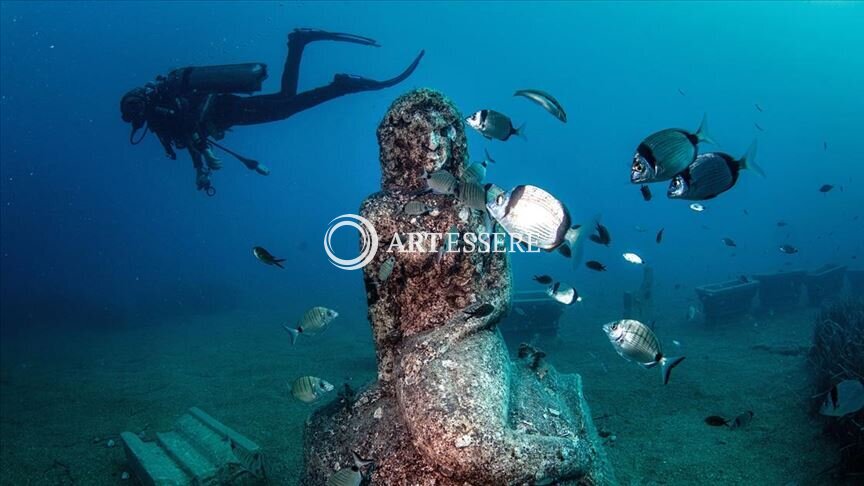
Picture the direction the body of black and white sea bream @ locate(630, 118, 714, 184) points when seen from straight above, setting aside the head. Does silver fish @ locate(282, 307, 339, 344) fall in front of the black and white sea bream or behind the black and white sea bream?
in front

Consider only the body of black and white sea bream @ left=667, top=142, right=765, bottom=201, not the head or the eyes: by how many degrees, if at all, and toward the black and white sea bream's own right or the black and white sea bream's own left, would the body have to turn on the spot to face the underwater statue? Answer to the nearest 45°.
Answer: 0° — it already faces it

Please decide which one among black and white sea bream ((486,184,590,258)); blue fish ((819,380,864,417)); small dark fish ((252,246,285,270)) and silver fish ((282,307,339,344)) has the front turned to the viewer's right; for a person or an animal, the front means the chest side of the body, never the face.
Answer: silver fish ((282,307,339,344))

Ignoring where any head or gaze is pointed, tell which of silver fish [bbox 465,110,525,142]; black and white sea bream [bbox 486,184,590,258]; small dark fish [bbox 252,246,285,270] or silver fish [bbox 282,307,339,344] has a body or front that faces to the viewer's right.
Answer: silver fish [bbox 282,307,339,344]

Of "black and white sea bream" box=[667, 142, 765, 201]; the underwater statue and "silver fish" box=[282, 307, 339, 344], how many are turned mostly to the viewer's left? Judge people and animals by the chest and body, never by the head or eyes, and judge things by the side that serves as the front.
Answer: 1

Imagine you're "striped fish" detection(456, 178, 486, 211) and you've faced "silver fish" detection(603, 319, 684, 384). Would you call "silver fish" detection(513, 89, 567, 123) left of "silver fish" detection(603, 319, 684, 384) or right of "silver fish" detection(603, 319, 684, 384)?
left

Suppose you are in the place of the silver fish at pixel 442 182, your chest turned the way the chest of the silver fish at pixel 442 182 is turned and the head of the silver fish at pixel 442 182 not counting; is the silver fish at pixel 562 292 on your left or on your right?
on your right

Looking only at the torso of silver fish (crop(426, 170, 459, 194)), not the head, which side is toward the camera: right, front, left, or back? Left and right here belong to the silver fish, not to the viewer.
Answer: left

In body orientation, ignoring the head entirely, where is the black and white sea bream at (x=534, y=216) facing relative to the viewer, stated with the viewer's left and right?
facing to the left of the viewer

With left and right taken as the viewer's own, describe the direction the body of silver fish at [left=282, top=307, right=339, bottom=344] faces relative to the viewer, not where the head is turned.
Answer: facing to the right of the viewer

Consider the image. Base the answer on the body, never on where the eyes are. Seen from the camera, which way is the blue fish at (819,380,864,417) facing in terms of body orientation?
to the viewer's left
